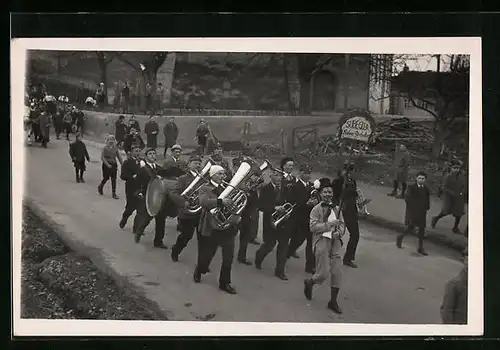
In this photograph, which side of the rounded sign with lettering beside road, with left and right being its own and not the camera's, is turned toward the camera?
front
